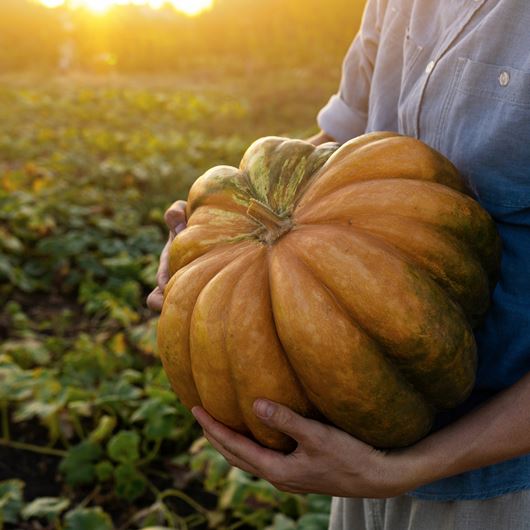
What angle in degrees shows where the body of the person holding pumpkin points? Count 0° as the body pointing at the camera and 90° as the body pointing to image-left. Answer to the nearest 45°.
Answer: approximately 45°

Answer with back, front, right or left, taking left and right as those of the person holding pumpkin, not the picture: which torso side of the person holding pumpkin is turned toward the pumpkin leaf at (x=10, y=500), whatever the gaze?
right

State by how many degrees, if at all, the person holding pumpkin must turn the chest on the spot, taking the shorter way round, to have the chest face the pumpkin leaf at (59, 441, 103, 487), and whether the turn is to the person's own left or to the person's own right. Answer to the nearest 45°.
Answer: approximately 90° to the person's own right

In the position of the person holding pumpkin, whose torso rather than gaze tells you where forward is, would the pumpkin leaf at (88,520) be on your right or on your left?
on your right

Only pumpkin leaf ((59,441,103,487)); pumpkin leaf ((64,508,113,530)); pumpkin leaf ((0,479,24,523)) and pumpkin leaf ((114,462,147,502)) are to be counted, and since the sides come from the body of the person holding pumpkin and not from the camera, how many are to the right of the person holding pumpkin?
4

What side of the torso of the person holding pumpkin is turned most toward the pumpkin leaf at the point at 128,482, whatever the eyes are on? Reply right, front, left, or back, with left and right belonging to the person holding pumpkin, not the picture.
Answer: right
